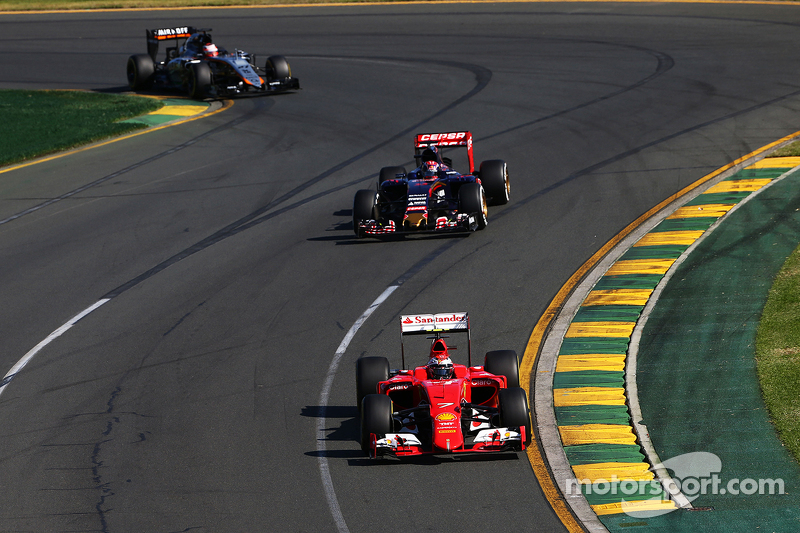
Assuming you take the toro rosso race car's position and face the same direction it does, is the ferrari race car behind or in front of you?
in front

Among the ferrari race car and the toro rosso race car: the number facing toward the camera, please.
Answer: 2

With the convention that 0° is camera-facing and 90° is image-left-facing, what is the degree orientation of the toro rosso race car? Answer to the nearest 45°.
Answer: approximately 0°

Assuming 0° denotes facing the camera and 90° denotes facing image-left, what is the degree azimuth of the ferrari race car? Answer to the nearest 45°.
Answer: approximately 0°

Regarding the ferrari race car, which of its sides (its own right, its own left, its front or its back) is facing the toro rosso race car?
back
